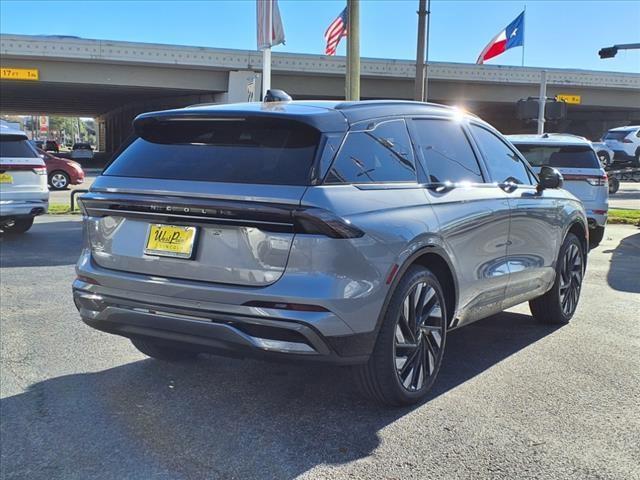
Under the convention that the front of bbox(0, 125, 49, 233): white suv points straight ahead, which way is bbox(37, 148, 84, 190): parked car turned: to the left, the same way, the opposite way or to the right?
to the right

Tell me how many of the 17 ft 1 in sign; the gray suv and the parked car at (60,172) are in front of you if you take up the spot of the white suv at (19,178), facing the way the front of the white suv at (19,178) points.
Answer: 2

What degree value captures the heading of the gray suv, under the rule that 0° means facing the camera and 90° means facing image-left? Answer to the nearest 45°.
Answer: approximately 225°

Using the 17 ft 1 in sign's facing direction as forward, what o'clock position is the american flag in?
The american flag is roughly at 11 o'clock from the 17 ft 1 in sign.

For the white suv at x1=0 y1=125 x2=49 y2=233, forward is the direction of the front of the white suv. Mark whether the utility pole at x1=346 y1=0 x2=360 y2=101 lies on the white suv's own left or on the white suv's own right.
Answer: on the white suv's own right

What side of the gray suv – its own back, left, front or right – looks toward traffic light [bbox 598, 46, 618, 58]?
front

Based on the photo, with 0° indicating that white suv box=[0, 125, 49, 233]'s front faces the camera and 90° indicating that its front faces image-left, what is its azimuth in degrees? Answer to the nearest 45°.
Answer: approximately 180°

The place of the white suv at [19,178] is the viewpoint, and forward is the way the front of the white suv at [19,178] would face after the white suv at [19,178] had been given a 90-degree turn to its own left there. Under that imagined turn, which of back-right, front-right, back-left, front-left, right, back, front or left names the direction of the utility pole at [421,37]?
back

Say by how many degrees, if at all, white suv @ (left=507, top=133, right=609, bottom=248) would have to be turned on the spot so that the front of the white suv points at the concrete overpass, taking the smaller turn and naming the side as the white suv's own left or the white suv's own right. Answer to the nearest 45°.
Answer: approximately 45° to the white suv's own left

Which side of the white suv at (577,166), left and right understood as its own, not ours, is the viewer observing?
back

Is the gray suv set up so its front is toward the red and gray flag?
no

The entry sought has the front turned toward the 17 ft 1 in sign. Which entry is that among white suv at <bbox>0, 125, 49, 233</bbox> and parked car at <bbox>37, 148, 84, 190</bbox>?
the white suv

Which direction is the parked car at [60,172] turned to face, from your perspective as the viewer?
facing to the right of the viewer

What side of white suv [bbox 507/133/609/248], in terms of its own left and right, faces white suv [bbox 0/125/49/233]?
left

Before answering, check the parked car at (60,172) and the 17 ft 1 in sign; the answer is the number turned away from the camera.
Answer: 0

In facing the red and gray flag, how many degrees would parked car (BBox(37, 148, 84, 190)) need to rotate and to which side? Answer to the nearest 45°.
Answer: approximately 90° to its right
